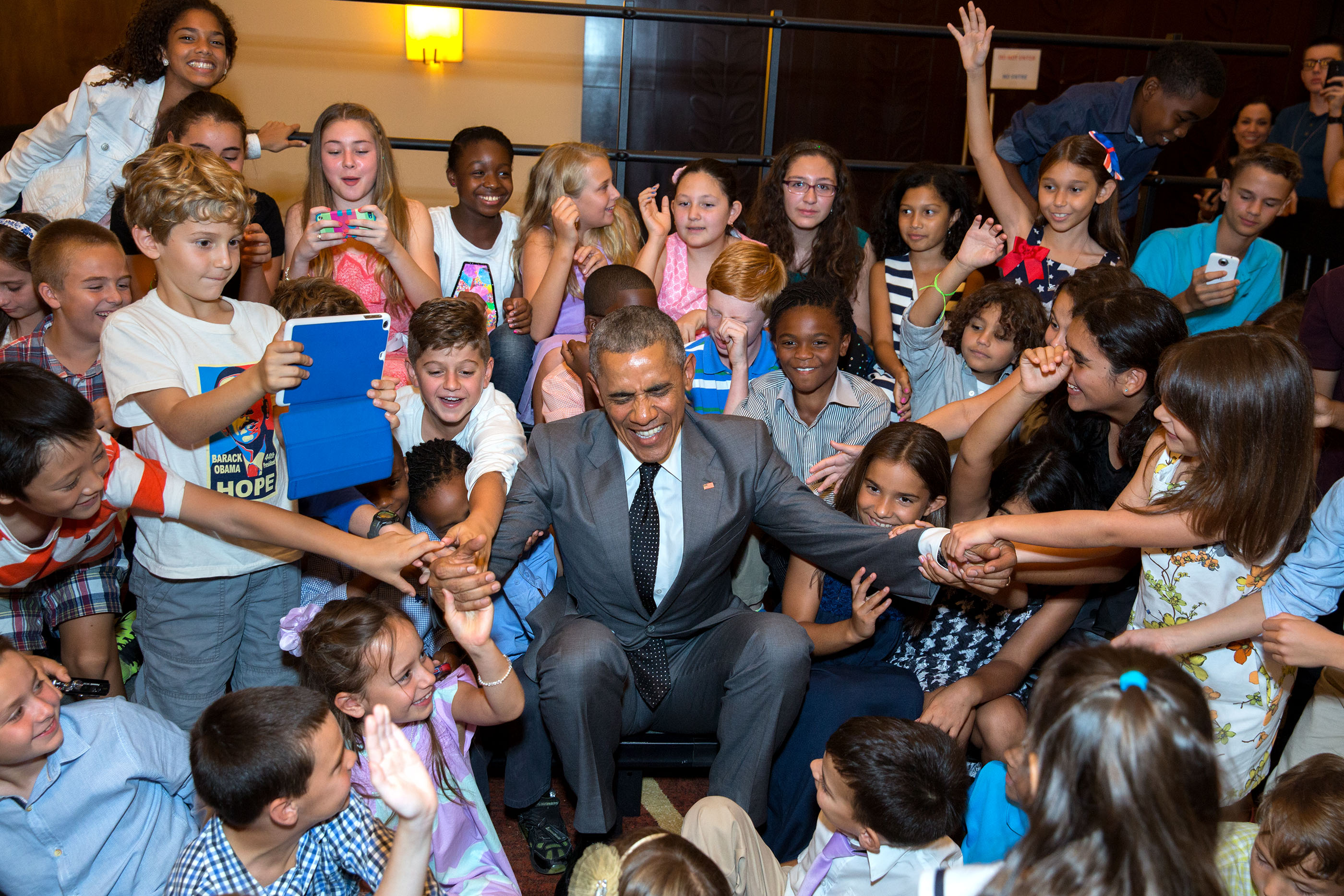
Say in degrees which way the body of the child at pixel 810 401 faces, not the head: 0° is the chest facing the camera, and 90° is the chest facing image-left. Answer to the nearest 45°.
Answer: approximately 0°

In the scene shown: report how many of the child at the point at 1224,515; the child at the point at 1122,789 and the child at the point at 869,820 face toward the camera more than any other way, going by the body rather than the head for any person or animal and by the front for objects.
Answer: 0

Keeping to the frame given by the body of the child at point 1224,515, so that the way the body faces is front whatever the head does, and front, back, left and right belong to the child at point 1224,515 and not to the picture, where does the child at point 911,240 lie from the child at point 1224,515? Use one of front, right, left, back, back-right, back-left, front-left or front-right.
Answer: front-right

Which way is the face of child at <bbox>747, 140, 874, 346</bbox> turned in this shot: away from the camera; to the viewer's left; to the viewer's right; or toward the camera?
toward the camera

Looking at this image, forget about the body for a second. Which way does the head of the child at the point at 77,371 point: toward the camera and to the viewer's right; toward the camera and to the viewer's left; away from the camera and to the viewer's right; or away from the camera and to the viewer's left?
toward the camera and to the viewer's right

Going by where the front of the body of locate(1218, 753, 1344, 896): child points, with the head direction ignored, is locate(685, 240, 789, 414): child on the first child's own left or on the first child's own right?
on the first child's own right

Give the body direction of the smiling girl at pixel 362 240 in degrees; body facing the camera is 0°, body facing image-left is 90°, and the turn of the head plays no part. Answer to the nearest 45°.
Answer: approximately 0°

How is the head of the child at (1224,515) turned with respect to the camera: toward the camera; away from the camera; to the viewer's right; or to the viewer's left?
to the viewer's left

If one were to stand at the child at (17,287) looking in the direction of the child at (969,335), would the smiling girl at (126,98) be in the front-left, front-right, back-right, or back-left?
front-left

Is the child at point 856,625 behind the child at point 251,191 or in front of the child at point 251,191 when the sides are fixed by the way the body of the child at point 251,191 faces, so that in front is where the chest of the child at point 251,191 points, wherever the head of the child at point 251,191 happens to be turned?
in front

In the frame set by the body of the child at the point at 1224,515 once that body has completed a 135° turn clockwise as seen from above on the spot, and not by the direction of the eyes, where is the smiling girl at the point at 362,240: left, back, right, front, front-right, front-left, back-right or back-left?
back-left

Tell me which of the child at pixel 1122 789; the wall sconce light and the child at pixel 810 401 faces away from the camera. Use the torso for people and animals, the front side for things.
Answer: the child at pixel 1122 789

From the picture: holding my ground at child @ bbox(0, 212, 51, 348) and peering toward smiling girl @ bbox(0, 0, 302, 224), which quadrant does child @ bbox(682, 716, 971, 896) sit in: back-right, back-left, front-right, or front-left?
back-right

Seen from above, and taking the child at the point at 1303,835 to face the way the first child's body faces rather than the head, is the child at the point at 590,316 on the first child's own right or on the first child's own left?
on the first child's own right

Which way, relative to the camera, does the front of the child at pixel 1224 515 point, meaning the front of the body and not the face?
to the viewer's left

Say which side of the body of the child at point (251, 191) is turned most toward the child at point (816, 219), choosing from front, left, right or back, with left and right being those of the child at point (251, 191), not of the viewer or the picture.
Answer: left
